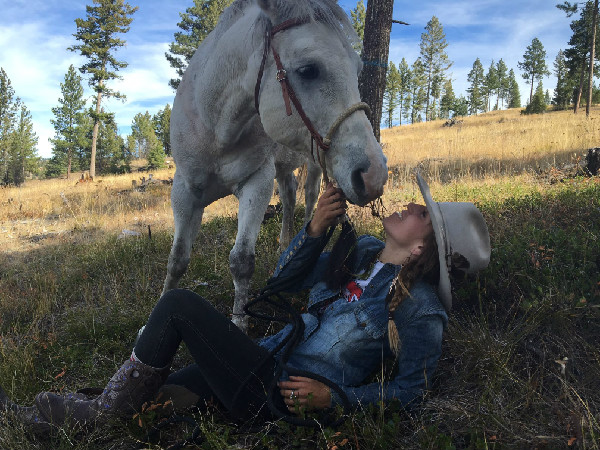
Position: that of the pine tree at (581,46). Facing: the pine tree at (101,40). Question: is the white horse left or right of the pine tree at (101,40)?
left

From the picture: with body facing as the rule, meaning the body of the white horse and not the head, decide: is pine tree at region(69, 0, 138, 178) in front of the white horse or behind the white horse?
behind

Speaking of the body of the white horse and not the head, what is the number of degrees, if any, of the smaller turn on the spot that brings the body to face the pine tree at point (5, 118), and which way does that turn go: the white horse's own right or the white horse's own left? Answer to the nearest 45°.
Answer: approximately 180°

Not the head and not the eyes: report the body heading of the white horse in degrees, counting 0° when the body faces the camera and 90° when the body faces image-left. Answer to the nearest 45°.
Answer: approximately 315°

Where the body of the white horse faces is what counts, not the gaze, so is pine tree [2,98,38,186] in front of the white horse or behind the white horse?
behind

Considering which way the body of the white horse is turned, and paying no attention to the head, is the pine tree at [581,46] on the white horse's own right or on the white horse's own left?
on the white horse's own left
